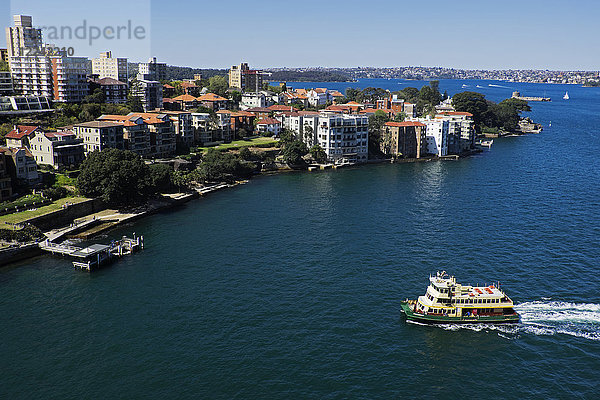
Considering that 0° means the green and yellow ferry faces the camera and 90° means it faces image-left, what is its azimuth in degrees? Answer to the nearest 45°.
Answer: approximately 90°

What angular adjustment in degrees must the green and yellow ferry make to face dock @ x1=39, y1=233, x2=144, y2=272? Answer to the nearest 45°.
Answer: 0° — it already faces it
